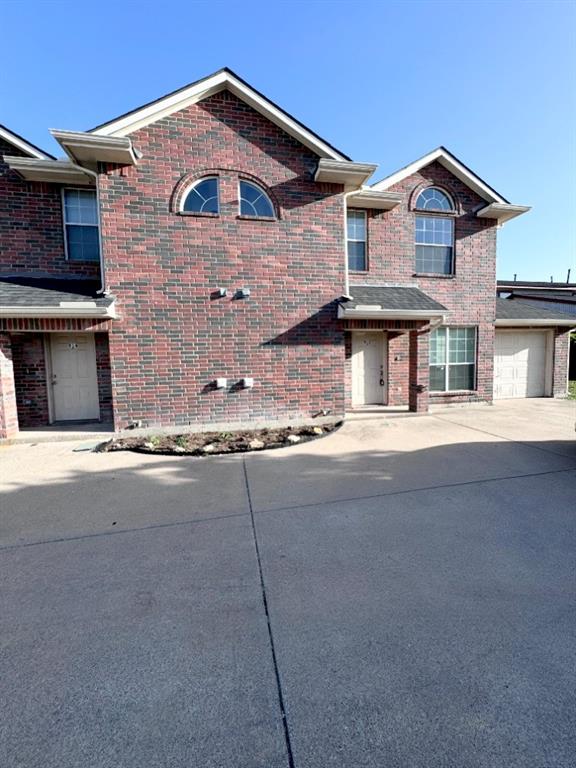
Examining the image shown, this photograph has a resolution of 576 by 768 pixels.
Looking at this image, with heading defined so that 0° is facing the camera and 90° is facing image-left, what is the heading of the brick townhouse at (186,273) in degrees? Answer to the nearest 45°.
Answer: approximately 0°
